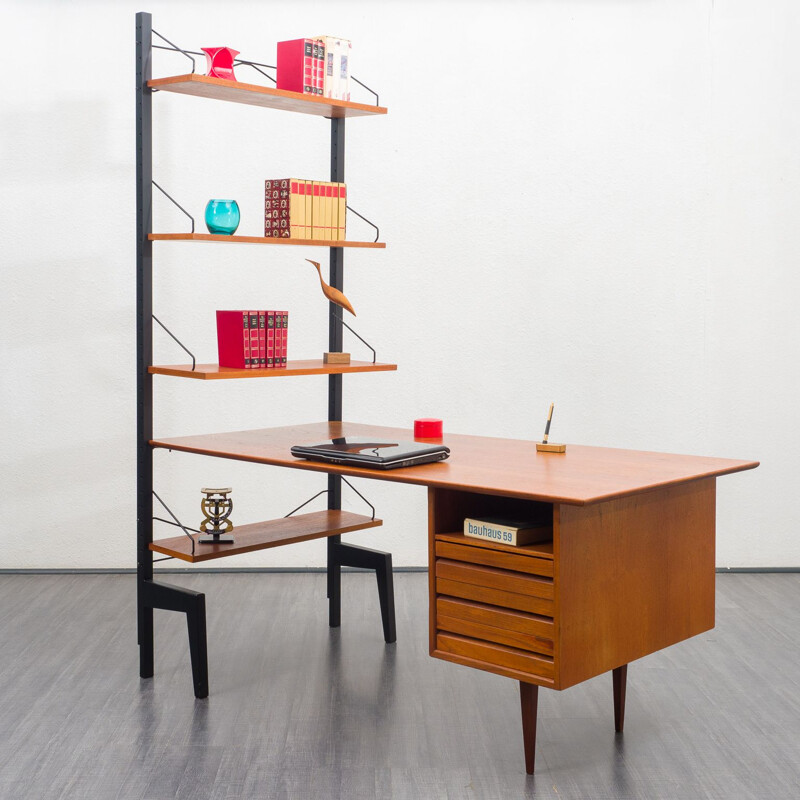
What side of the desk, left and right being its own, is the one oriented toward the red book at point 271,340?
right

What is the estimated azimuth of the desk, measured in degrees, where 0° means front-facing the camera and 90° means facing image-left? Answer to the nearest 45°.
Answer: approximately 45°

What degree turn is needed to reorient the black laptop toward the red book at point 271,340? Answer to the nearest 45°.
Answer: approximately 90° to its right

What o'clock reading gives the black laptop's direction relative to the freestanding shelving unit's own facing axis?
The black laptop is roughly at 12 o'clock from the freestanding shelving unit.

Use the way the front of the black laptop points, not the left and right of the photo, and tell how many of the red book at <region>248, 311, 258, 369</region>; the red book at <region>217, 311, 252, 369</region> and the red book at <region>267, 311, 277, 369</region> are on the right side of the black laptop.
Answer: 3

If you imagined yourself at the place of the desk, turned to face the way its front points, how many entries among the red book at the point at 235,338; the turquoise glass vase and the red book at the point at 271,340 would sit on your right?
3
